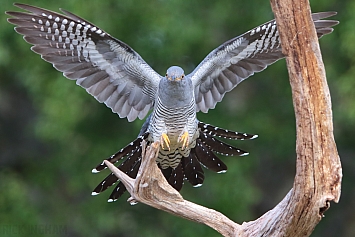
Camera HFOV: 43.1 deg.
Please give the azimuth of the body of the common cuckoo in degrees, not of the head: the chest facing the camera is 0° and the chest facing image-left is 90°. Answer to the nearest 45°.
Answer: approximately 0°
